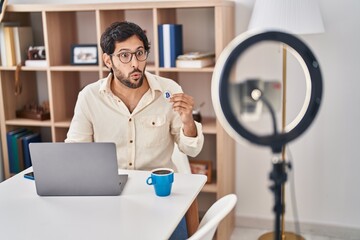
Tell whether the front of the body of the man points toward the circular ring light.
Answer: yes

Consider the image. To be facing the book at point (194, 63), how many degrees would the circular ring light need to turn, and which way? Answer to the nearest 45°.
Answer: approximately 45° to its right

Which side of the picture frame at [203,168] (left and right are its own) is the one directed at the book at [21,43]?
right

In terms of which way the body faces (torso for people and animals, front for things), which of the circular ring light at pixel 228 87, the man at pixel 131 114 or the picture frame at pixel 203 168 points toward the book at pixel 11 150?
the circular ring light

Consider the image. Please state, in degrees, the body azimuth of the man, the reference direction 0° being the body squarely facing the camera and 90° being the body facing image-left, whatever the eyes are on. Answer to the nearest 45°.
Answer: approximately 0°

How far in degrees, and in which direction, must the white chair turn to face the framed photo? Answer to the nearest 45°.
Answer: approximately 45° to its right

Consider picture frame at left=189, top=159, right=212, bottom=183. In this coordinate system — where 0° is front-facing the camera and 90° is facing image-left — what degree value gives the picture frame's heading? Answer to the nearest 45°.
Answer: approximately 0°

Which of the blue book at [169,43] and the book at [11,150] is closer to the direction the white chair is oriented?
the book

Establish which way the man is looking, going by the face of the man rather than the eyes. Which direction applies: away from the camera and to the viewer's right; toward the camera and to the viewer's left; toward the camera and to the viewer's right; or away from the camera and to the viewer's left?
toward the camera and to the viewer's right

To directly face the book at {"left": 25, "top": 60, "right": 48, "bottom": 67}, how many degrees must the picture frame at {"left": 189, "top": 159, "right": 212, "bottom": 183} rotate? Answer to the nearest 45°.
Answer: approximately 90° to its right

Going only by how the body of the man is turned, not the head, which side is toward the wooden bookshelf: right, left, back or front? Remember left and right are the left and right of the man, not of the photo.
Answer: back

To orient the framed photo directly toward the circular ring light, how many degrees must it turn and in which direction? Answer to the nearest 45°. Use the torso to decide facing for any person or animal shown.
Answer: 0° — it already faces it
